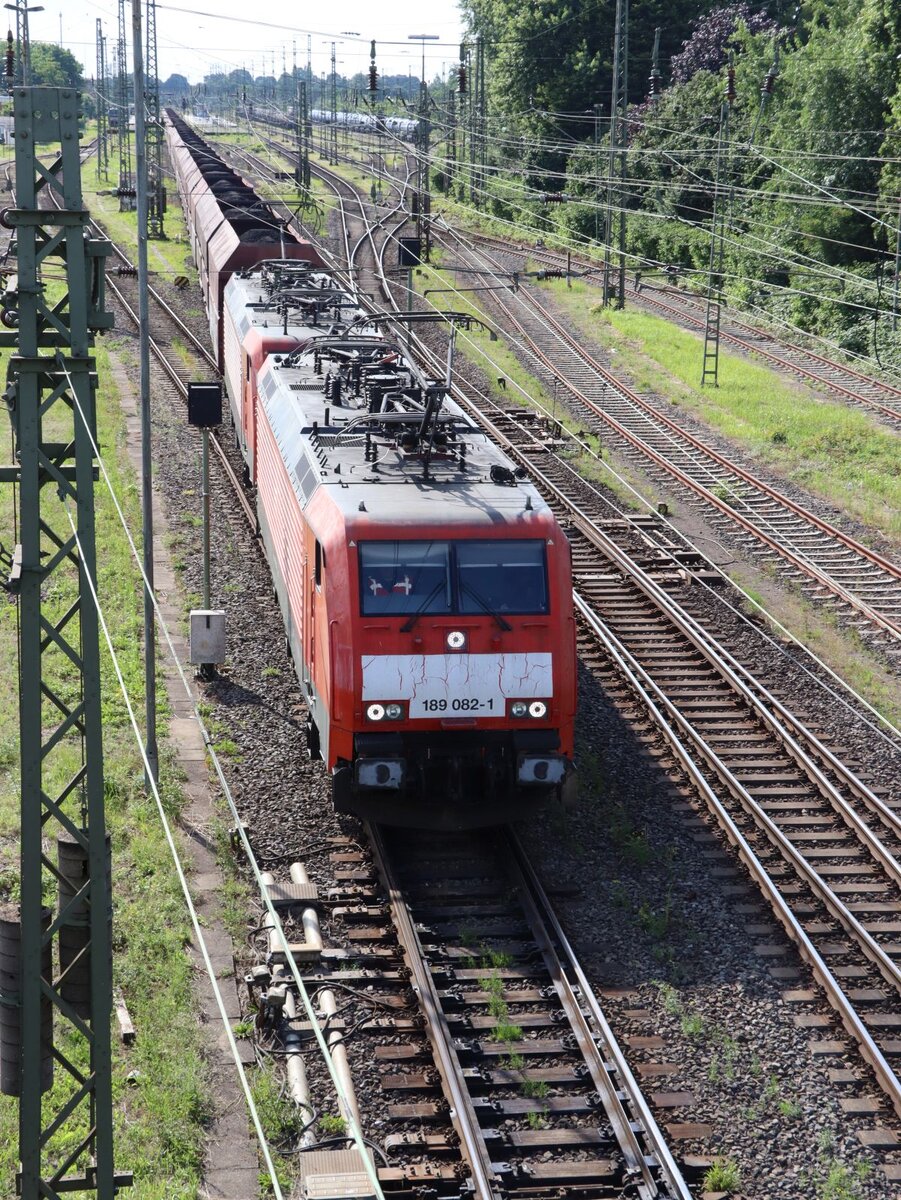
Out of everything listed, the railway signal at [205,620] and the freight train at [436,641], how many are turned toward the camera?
1

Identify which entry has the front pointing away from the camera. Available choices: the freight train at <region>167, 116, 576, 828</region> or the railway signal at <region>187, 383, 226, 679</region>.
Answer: the railway signal

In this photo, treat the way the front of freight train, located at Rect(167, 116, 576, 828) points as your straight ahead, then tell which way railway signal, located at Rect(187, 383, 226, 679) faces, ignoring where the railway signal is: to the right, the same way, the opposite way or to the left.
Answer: the opposite way

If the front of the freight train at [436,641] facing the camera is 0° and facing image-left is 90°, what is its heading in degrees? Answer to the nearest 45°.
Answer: approximately 0°

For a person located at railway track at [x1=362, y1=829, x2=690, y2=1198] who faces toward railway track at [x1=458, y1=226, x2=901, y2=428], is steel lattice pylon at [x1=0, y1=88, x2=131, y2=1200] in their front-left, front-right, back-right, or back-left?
back-left

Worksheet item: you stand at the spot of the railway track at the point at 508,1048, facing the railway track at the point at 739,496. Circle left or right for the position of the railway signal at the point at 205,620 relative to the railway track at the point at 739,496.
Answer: left

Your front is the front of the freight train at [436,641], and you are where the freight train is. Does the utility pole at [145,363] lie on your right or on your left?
on your right

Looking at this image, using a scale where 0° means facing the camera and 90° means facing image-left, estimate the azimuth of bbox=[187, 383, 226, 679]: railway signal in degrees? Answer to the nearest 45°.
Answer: approximately 180°
